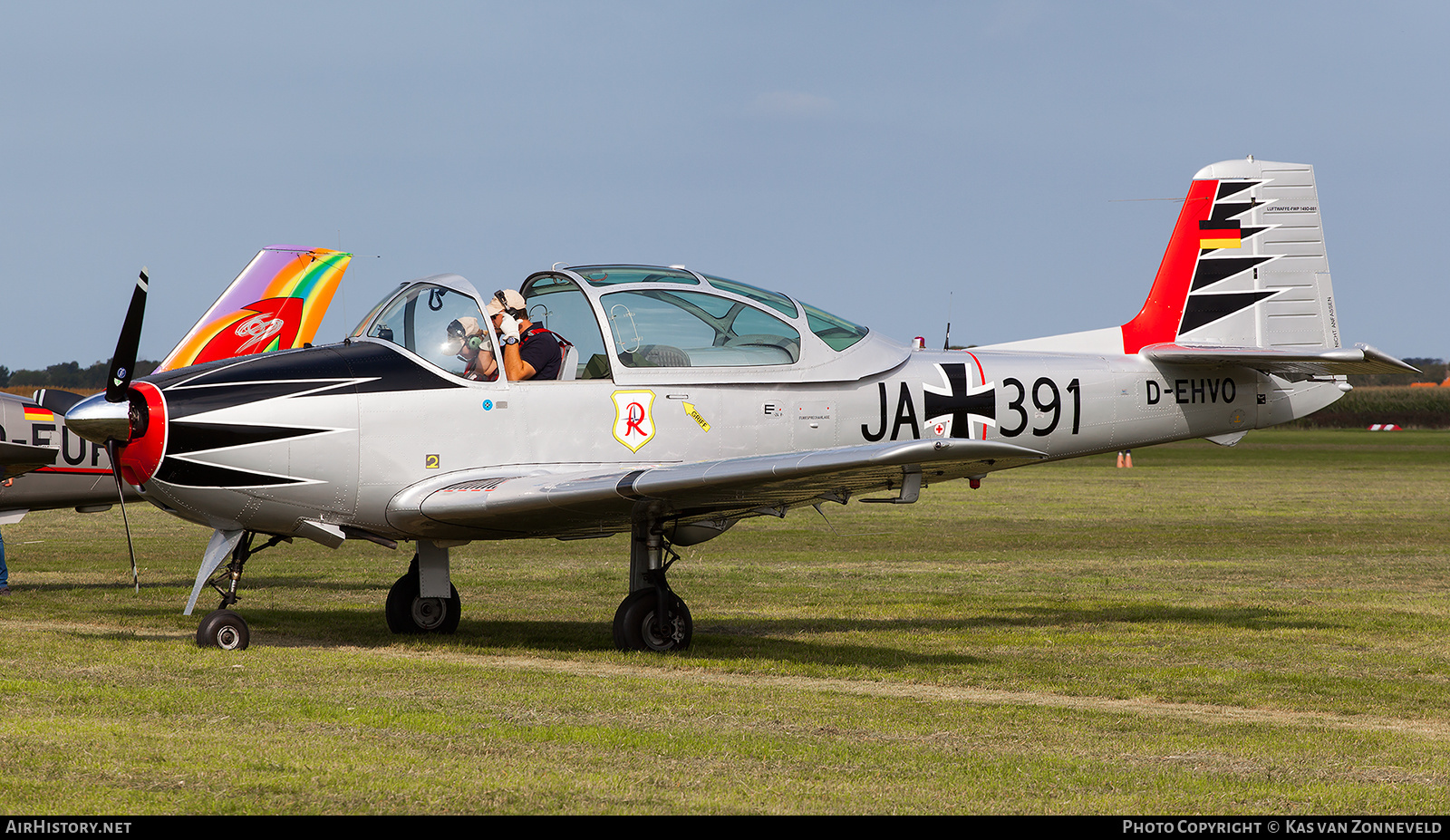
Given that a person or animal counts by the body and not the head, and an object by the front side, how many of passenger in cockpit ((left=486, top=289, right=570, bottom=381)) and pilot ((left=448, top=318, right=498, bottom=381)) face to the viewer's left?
2

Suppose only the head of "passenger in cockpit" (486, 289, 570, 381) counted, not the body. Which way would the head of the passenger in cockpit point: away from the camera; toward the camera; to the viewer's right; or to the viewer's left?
to the viewer's left

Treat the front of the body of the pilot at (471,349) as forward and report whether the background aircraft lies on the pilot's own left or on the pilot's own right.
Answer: on the pilot's own right

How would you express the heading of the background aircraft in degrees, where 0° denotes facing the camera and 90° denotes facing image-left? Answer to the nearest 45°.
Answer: approximately 90°

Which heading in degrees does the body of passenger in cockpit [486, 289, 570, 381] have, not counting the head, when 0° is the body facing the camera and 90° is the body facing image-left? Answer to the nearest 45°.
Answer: approximately 90°

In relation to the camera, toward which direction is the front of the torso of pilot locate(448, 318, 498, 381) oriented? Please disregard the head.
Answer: to the viewer's left

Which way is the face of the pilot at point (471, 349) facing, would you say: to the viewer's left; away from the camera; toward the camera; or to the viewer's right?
to the viewer's left
